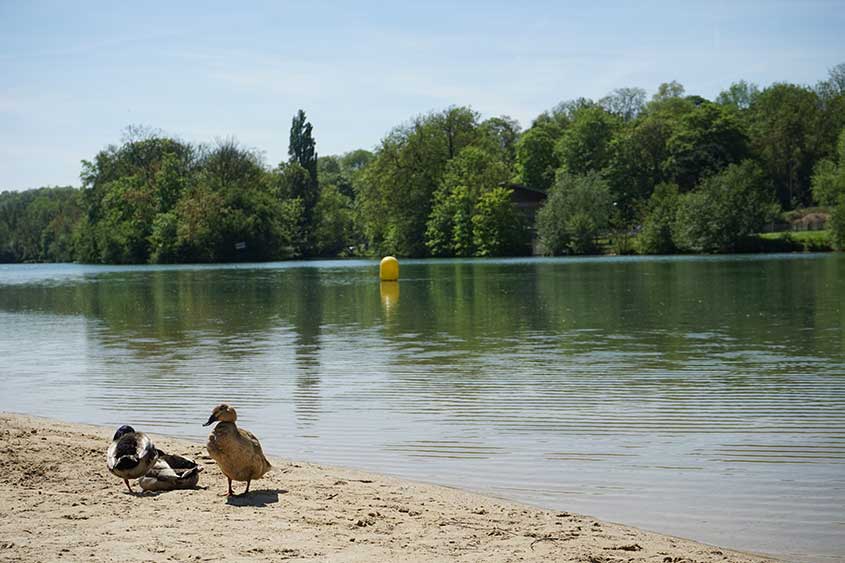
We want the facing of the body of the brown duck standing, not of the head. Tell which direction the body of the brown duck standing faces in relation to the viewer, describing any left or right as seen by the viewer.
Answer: facing the viewer and to the left of the viewer
